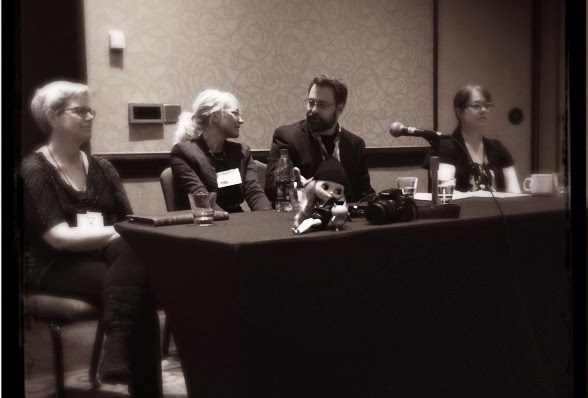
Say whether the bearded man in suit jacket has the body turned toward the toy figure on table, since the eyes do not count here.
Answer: yes

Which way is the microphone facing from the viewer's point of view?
to the viewer's left

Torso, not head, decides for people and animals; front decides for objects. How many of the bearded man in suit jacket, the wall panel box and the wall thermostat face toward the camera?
3

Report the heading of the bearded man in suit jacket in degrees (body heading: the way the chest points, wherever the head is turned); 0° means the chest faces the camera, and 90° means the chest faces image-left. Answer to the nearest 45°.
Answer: approximately 0°

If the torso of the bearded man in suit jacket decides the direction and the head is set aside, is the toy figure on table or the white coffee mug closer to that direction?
the toy figure on table

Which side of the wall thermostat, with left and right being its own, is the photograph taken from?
front

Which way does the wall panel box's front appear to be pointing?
toward the camera

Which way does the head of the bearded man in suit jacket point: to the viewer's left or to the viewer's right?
to the viewer's left

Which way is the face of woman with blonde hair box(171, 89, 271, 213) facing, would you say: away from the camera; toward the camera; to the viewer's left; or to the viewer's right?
to the viewer's right
